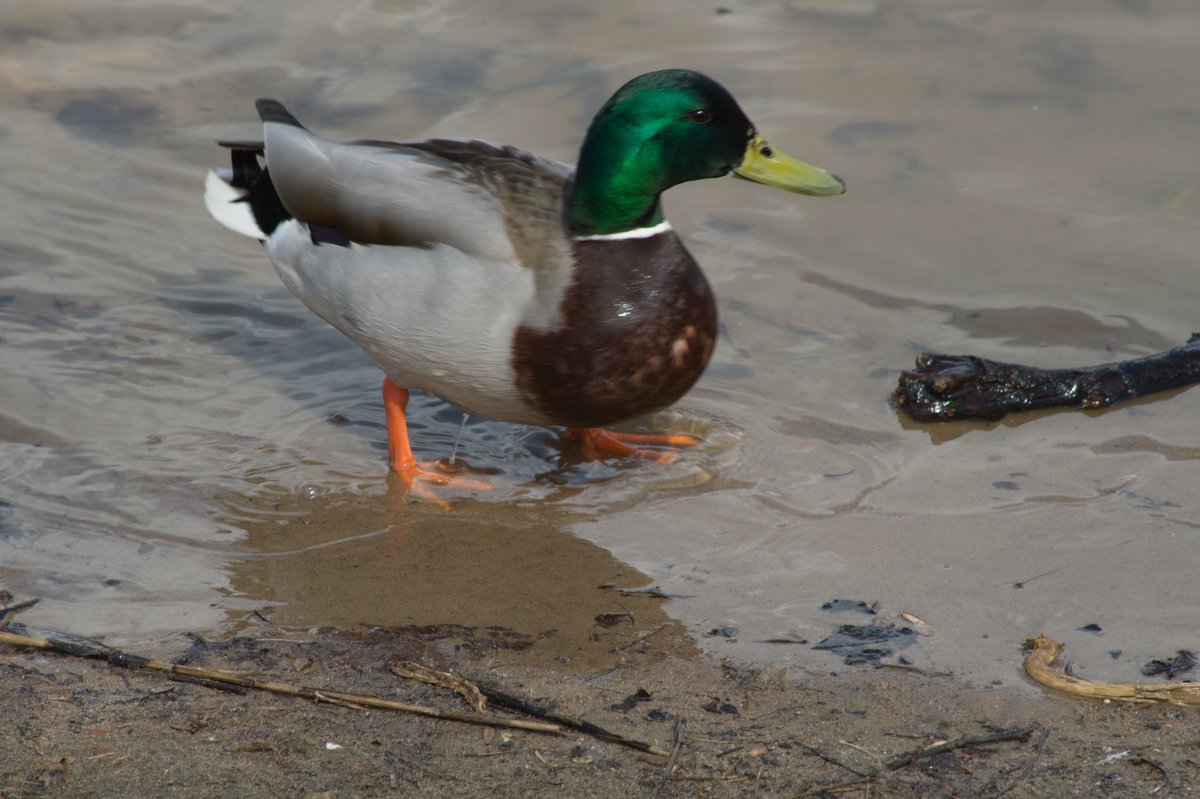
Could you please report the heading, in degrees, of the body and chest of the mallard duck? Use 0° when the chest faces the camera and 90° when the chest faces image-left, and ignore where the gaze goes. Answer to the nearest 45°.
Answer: approximately 270°

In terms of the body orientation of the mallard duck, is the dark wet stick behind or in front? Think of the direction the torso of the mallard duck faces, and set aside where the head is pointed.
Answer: in front
